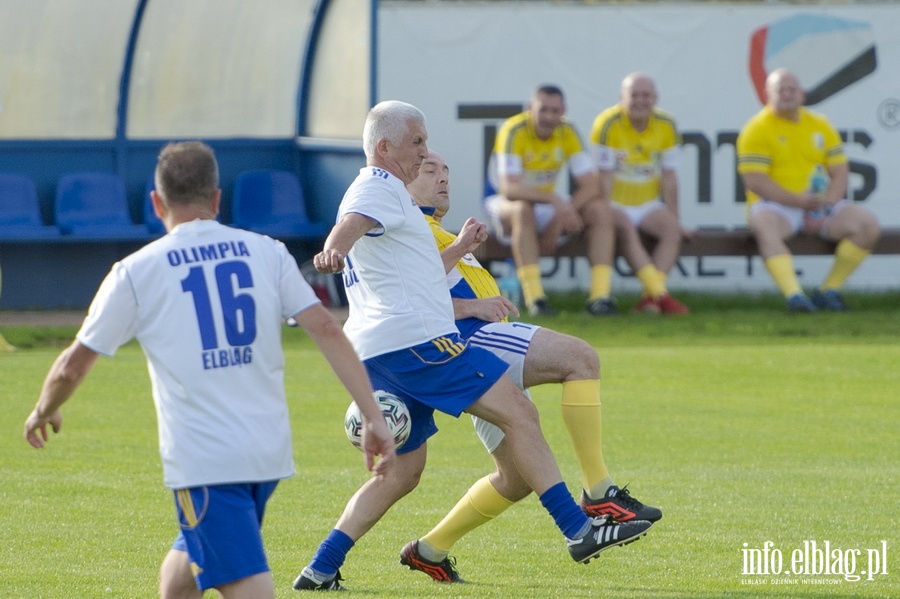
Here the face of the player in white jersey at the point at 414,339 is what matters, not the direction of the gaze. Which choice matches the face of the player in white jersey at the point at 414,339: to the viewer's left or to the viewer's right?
to the viewer's right

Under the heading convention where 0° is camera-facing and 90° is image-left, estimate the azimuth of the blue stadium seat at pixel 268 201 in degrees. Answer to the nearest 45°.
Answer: approximately 315°

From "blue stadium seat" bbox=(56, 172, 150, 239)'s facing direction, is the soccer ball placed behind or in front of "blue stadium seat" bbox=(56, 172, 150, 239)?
in front

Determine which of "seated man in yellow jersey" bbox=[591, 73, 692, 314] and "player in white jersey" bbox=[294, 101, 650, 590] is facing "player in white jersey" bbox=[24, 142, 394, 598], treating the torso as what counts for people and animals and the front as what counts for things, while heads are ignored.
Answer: the seated man in yellow jersey

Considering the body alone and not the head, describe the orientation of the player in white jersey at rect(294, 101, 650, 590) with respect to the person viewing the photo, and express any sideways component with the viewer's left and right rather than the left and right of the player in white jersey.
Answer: facing to the right of the viewer

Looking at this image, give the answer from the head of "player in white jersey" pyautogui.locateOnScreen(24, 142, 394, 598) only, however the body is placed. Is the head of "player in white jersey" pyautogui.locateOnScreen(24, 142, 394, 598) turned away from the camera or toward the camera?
away from the camera

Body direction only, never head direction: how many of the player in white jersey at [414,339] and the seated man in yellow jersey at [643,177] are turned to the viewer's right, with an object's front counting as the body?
1

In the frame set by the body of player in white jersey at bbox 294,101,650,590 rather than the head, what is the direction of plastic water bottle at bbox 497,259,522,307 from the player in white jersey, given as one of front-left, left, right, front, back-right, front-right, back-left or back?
left

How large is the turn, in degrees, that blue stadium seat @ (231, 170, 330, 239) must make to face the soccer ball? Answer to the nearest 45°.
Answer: approximately 45° to its right

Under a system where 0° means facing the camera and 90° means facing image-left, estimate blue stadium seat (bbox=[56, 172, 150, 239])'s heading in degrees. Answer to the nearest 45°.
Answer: approximately 315°

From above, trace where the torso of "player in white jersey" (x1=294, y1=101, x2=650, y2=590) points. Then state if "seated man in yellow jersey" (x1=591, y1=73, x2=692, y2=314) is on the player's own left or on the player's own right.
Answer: on the player's own left

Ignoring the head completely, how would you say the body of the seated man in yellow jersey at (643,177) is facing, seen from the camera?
toward the camera

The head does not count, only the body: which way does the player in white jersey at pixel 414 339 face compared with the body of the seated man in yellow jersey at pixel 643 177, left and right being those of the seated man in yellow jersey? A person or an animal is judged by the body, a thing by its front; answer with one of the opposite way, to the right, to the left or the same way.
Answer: to the left
